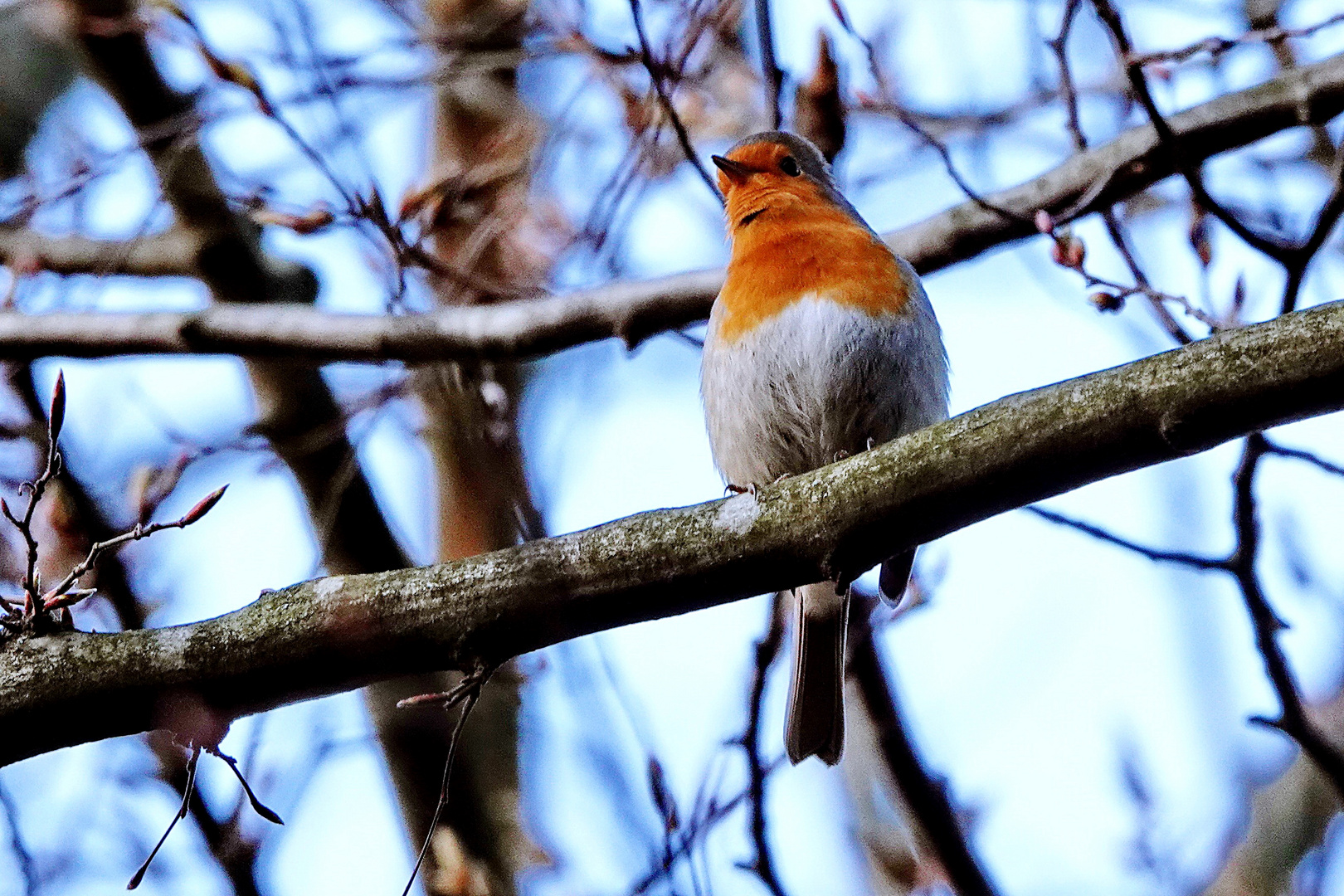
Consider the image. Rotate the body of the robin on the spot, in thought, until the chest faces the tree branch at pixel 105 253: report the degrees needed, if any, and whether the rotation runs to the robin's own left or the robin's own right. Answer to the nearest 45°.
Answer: approximately 90° to the robin's own right

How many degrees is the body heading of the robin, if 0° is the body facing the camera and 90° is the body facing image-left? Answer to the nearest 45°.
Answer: approximately 0°

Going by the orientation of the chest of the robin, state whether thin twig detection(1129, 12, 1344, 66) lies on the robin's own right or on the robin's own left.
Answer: on the robin's own left
